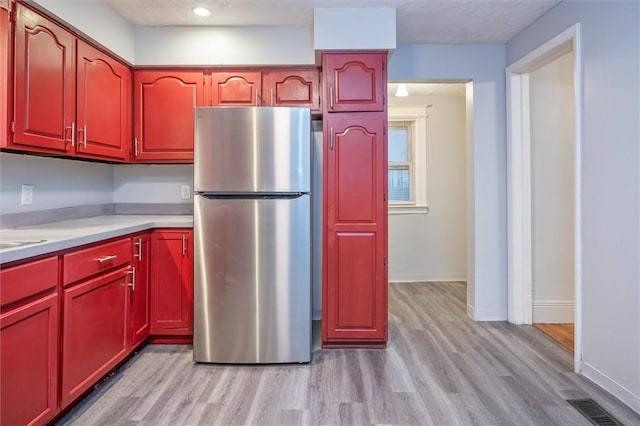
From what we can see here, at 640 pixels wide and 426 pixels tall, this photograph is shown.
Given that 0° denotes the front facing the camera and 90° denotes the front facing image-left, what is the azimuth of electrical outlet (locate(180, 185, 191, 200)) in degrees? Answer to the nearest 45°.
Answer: approximately 0°

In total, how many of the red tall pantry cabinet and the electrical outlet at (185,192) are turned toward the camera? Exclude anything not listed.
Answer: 2

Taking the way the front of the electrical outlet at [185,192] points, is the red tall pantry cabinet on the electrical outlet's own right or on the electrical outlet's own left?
on the electrical outlet's own left

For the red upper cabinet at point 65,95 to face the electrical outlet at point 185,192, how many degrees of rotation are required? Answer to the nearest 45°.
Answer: approximately 90° to its left

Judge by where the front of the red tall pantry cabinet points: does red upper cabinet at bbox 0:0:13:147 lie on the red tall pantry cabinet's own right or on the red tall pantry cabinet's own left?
on the red tall pantry cabinet's own right
